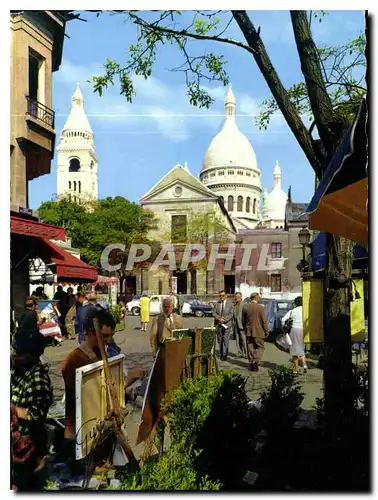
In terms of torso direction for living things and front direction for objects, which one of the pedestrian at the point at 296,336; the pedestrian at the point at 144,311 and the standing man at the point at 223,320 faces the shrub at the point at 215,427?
the standing man

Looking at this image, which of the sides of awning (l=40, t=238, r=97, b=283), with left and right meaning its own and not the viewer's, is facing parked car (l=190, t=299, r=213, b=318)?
front

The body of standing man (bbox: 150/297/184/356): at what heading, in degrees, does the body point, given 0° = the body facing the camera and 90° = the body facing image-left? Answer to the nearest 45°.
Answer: approximately 0°

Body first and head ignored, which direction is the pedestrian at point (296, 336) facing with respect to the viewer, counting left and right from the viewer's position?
facing away from the viewer and to the left of the viewer

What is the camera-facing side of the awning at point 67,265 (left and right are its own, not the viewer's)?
right

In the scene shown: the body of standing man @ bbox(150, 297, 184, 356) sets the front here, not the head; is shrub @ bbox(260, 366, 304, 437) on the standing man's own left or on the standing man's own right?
on the standing man's own left

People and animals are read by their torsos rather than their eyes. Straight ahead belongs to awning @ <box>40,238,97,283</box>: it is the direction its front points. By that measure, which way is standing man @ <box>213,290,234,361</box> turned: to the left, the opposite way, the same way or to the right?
to the right

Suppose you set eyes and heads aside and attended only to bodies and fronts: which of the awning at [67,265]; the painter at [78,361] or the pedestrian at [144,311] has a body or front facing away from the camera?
the pedestrian at [144,311]

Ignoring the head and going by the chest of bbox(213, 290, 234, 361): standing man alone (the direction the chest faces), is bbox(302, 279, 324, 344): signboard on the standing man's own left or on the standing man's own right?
on the standing man's own left

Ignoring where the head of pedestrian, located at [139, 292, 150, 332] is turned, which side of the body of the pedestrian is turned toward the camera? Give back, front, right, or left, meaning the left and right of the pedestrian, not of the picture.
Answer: back

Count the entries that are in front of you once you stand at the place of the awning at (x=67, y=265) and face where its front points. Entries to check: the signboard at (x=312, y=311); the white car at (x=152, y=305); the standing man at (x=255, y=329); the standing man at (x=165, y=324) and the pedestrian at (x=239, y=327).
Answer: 5

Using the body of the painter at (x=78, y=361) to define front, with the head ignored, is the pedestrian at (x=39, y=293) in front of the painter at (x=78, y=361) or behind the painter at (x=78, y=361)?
behind

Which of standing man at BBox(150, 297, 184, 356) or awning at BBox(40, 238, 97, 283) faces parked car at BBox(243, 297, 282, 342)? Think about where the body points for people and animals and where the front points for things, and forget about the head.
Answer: the awning

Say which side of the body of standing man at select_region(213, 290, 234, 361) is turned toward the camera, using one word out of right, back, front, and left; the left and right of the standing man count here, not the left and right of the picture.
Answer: front
